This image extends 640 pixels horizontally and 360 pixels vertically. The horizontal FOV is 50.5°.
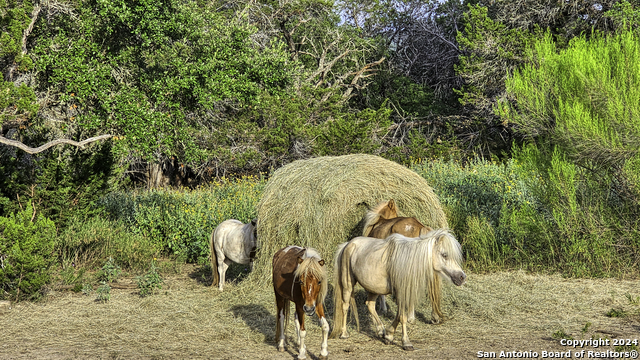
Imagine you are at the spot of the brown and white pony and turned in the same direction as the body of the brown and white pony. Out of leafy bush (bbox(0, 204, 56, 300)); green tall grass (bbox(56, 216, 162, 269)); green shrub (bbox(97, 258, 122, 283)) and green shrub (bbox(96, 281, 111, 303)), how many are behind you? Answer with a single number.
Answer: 4

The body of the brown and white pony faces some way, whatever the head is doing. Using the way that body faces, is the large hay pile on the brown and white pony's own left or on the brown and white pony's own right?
on the brown and white pony's own left

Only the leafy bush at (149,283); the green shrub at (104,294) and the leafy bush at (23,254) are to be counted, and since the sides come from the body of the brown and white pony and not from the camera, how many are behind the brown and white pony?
3

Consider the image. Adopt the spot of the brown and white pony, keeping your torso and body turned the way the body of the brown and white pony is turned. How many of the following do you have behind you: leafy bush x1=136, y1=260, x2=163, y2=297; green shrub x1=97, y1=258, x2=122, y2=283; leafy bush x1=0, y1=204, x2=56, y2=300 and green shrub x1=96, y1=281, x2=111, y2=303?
4

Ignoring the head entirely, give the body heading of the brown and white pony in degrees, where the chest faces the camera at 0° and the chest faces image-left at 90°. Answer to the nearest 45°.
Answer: approximately 315°

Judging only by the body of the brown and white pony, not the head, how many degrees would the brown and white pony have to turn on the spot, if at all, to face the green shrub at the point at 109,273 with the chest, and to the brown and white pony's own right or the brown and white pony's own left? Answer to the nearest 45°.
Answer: approximately 180°

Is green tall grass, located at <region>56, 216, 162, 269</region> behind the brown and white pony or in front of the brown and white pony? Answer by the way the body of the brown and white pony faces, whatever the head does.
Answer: behind

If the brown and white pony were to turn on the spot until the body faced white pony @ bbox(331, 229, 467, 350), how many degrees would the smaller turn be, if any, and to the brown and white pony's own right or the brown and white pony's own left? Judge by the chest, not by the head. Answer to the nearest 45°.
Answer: approximately 45° to the brown and white pony's own left
